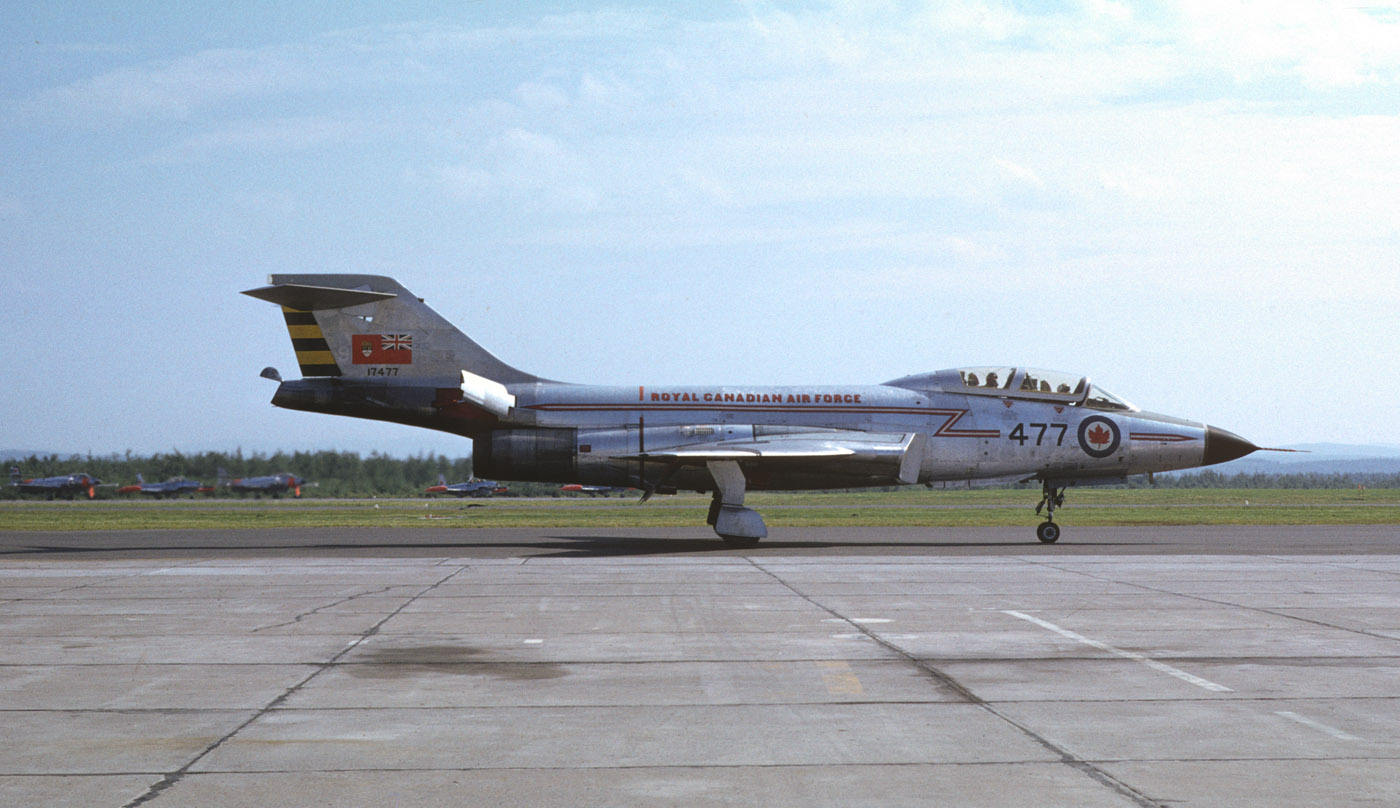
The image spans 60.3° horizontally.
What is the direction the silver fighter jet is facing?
to the viewer's right
